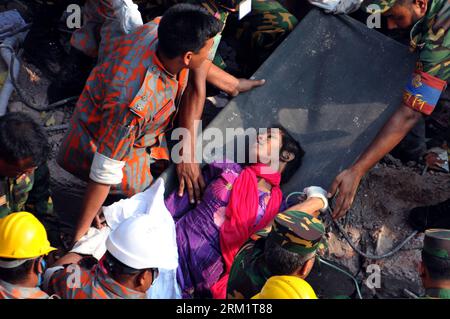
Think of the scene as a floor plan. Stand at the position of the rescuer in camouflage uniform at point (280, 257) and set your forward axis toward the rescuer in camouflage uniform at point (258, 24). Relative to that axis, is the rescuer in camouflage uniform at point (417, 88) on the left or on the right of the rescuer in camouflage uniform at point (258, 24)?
right

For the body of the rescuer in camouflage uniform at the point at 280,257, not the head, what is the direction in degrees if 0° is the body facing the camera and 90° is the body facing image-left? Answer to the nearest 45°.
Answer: approximately 225°

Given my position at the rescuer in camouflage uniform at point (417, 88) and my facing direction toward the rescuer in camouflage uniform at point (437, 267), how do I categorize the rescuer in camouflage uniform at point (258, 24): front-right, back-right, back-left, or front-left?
back-right

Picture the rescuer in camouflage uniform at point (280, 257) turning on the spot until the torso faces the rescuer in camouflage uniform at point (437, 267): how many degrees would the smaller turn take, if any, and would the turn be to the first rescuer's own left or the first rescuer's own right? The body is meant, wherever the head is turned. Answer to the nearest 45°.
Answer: approximately 45° to the first rescuer's own right
